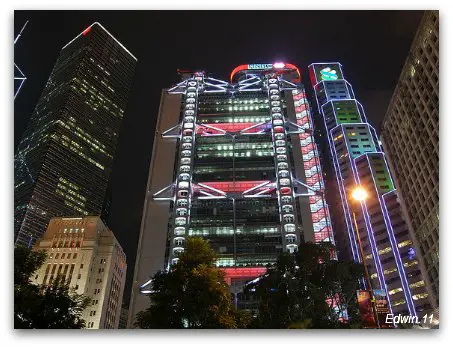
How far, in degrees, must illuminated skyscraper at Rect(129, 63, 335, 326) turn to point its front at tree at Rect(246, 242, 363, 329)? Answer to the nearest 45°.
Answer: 0° — it already faces it

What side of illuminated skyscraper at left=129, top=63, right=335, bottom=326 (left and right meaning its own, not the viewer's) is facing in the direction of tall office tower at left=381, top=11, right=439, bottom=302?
left

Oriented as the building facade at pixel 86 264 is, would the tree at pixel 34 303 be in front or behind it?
in front

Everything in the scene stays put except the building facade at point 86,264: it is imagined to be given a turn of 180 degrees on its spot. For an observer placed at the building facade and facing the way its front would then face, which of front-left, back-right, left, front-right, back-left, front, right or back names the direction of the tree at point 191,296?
back-right

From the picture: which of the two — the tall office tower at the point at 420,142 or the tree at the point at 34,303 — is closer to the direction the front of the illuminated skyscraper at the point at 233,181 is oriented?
the tree

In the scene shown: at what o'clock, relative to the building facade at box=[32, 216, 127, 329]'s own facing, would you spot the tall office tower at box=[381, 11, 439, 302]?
The tall office tower is roughly at 9 o'clock from the building facade.

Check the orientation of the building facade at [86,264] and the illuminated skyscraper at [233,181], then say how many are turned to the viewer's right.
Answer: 0

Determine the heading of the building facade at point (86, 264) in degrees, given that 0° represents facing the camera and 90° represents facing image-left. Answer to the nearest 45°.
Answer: approximately 45°

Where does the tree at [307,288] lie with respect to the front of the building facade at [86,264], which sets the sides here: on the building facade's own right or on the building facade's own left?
on the building facade's own left

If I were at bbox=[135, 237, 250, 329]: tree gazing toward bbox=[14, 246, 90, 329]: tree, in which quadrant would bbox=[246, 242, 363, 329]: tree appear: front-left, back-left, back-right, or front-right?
back-right

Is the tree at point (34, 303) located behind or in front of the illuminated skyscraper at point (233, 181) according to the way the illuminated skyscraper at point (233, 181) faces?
in front

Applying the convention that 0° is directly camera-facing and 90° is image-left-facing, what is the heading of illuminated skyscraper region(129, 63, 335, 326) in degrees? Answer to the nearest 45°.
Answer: approximately 0°
